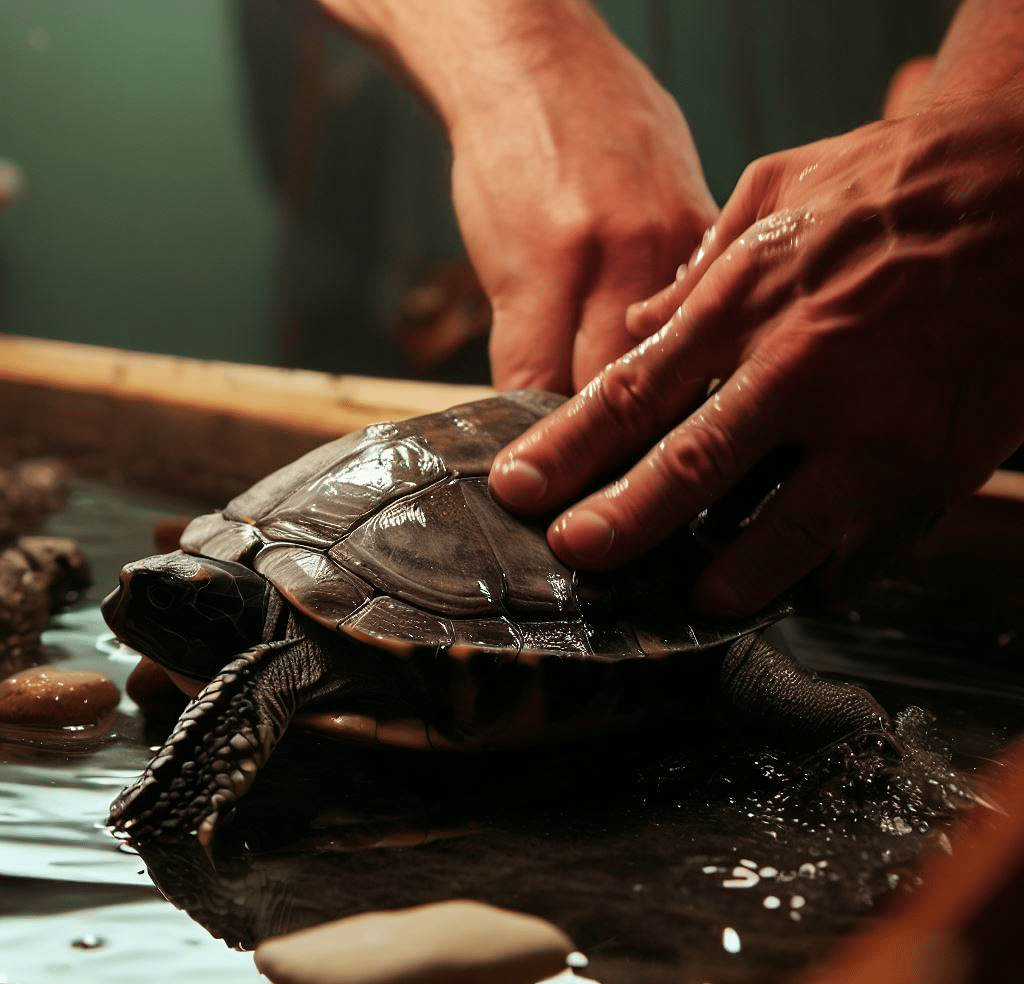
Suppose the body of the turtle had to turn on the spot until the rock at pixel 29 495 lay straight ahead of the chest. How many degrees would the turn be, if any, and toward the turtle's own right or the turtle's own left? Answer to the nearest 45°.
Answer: approximately 45° to the turtle's own right

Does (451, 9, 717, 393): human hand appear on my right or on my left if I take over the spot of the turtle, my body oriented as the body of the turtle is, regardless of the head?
on my right

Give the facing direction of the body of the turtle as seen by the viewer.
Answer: to the viewer's left
